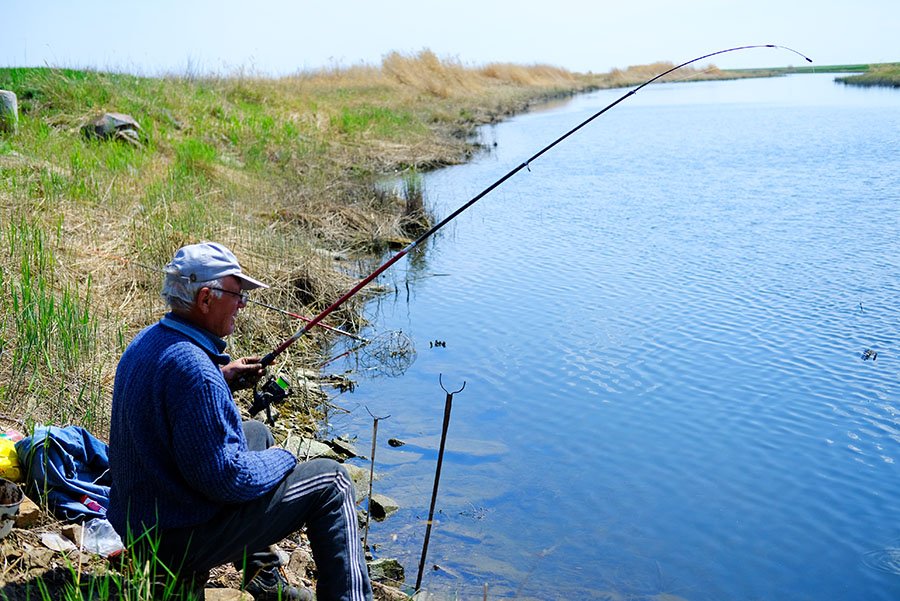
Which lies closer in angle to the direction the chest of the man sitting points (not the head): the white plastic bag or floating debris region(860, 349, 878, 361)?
the floating debris

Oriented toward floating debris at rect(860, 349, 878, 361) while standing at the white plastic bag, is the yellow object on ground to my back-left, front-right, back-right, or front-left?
back-left

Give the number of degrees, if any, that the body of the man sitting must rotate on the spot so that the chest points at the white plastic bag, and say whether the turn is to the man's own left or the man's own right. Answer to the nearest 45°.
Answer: approximately 135° to the man's own left

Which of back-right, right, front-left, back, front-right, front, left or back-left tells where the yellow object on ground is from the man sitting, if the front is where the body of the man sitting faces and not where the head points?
back-left

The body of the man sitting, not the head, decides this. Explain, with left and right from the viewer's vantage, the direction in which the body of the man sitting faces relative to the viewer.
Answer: facing to the right of the viewer

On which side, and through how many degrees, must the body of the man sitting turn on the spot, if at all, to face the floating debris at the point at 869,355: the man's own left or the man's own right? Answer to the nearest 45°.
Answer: approximately 45° to the man's own left

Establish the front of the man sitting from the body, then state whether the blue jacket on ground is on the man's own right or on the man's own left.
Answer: on the man's own left

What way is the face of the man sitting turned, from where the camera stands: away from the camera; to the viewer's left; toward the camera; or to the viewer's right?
to the viewer's right

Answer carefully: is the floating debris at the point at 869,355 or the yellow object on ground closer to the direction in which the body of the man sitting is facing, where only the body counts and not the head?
the floating debris
